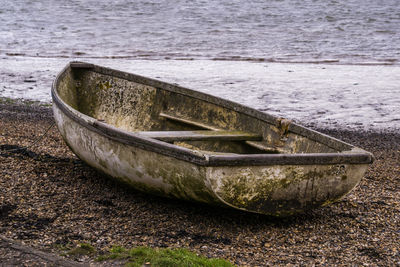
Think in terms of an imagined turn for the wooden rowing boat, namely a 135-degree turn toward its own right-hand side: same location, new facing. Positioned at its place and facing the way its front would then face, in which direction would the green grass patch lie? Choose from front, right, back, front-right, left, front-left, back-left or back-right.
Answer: right

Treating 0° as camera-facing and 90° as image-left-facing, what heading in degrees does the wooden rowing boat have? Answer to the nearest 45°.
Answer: approximately 135°
